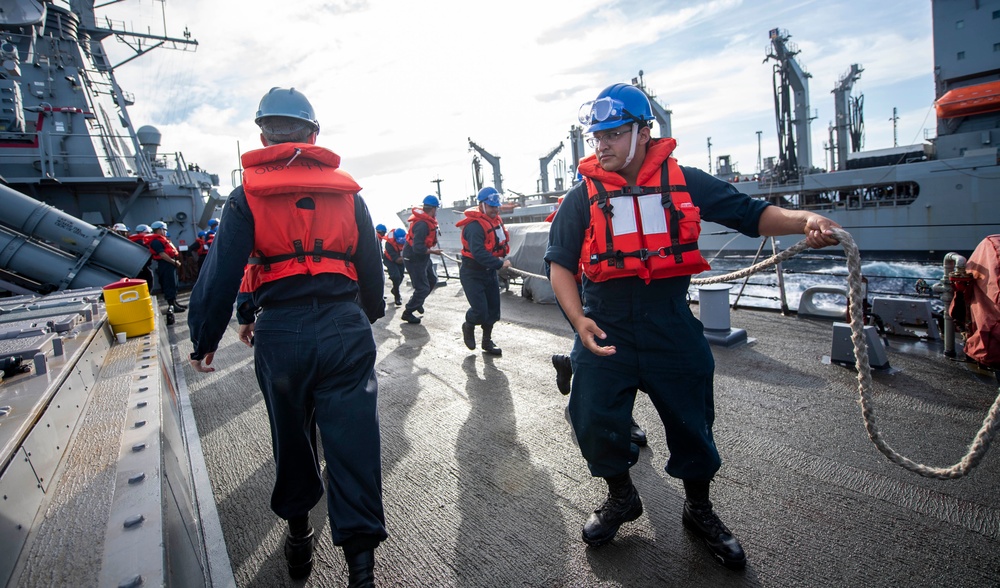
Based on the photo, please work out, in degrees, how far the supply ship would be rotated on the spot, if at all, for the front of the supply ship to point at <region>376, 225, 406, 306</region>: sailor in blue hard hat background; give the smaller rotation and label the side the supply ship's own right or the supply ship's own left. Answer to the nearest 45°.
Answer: approximately 90° to the supply ship's own left

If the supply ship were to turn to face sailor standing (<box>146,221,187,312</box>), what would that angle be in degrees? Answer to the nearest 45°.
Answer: approximately 90° to its left

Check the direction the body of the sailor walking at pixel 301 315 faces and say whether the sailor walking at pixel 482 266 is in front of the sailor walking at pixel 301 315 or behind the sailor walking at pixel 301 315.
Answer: in front

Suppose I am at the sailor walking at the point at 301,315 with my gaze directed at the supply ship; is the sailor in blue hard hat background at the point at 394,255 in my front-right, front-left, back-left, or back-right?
front-left

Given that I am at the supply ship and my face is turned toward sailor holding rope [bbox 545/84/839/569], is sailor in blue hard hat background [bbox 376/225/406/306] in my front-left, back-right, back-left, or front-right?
front-right

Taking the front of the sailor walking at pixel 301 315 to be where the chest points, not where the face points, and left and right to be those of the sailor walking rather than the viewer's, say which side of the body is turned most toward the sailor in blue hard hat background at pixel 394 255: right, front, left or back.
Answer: front

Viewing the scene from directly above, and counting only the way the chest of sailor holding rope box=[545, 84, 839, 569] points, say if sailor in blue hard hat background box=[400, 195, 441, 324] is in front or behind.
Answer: behind

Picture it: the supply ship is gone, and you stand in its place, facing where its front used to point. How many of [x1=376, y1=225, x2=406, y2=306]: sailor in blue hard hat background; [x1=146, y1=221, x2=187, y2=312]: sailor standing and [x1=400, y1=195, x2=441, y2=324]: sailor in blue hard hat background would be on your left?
3

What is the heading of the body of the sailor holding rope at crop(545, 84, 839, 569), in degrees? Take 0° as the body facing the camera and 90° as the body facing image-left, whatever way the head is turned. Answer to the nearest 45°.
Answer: approximately 0°

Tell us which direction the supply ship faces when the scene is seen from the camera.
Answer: facing away from the viewer and to the left of the viewer

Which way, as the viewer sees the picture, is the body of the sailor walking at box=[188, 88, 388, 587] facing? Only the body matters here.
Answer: away from the camera
